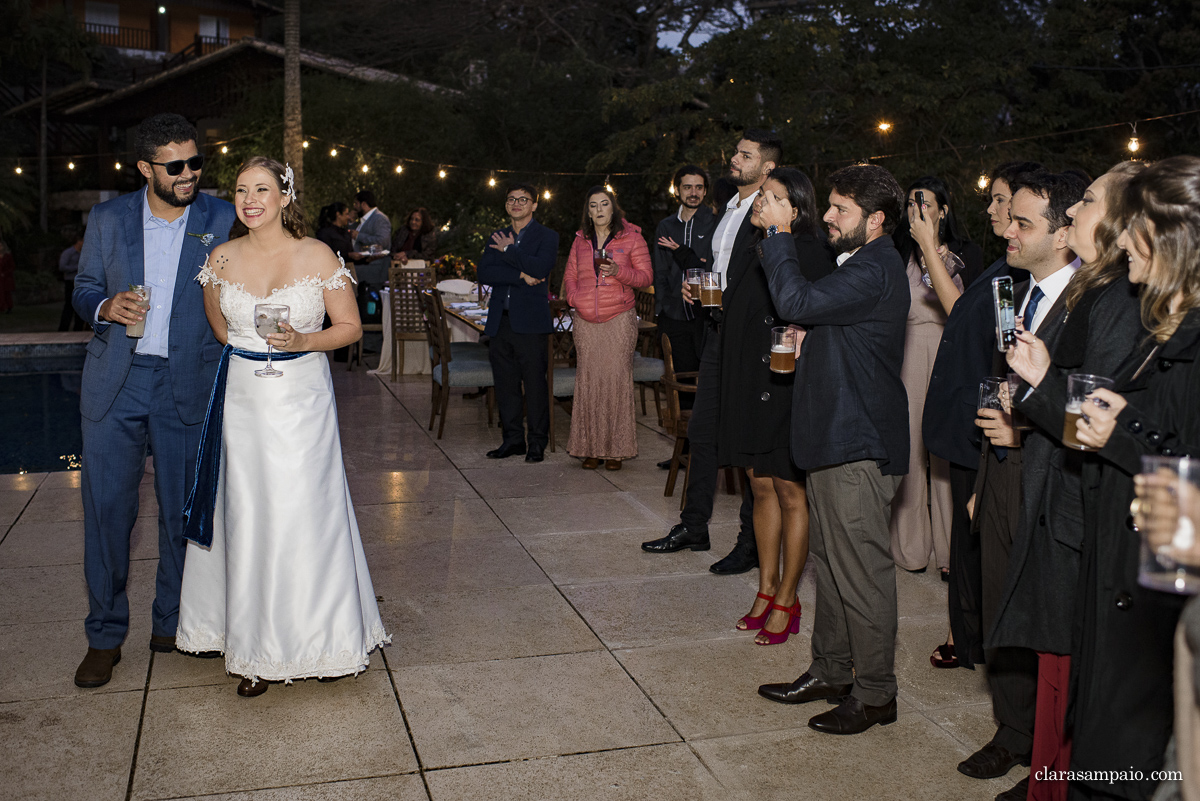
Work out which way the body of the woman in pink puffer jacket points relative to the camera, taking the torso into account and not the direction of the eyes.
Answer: toward the camera

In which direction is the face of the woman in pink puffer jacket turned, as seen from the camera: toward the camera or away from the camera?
toward the camera

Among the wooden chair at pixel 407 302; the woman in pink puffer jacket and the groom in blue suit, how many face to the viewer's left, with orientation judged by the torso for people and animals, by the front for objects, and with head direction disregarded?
0

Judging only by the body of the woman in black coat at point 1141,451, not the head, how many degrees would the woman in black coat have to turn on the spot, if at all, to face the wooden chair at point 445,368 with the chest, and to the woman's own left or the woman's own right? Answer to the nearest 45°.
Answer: approximately 45° to the woman's own right

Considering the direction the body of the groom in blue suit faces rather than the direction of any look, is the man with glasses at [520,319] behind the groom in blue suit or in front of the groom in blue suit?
behind

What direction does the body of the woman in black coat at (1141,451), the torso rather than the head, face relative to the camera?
to the viewer's left

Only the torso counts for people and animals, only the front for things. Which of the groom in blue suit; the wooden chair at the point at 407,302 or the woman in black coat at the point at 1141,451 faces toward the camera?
the groom in blue suit

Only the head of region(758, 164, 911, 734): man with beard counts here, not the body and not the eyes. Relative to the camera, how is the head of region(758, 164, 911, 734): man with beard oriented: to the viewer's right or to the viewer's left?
to the viewer's left

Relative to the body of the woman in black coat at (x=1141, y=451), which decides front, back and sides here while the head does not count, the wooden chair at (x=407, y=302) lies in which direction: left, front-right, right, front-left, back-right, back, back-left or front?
front-right

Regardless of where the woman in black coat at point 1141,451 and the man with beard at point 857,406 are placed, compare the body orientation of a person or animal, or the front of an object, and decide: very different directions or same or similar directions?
same or similar directions

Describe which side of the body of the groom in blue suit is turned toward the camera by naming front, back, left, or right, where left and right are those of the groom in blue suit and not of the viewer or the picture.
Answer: front

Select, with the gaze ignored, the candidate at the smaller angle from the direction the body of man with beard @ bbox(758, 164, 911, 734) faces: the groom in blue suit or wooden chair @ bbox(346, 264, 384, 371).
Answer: the groom in blue suit

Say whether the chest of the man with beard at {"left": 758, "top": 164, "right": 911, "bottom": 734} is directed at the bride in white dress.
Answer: yes

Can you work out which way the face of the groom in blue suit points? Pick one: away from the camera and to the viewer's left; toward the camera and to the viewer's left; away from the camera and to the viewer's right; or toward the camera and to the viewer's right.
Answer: toward the camera and to the viewer's right

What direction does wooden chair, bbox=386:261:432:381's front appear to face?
away from the camera

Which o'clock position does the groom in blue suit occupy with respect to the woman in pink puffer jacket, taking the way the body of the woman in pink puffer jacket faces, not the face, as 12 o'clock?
The groom in blue suit is roughly at 1 o'clock from the woman in pink puffer jacket.

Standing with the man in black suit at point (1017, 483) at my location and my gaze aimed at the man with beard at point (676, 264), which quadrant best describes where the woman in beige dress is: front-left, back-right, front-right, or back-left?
front-right

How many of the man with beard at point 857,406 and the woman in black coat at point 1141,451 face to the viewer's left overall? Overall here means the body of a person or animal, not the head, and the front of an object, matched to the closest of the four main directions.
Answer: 2

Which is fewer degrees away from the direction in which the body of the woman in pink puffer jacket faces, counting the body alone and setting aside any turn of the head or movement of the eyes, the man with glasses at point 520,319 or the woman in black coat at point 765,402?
the woman in black coat
